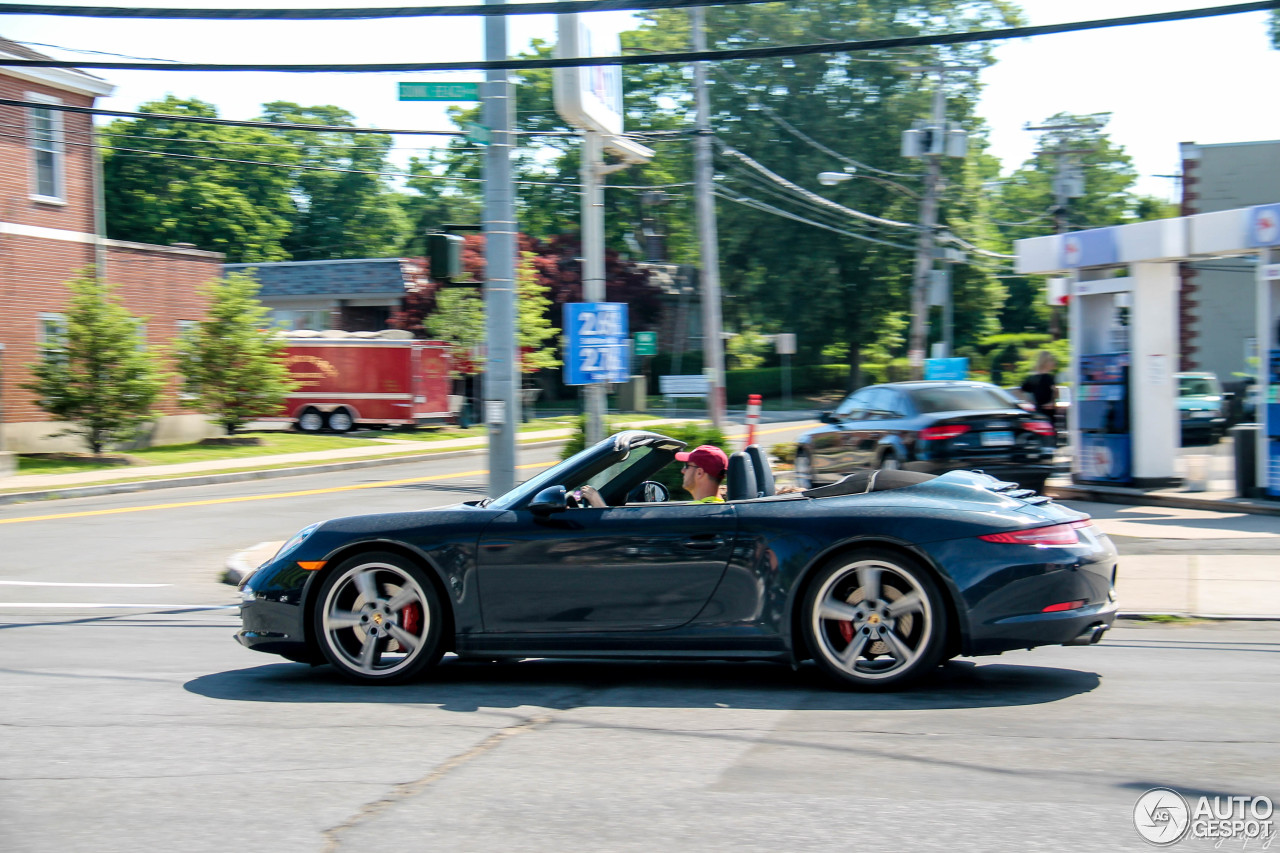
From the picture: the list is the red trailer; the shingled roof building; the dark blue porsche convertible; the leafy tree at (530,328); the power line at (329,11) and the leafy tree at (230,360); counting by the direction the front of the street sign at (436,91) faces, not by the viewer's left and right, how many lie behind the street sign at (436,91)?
4

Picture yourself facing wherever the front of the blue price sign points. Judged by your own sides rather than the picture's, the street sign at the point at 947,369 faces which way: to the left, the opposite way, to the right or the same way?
the same way

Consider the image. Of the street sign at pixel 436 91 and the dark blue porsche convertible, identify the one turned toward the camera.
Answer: the street sign

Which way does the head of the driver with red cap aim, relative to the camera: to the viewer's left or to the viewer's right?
to the viewer's left

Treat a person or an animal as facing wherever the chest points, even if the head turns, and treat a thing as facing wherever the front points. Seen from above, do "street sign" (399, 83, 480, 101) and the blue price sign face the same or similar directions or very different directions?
same or similar directions

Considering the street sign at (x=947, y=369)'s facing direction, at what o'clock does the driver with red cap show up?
The driver with red cap is roughly at 12 o'clock from the street sign.

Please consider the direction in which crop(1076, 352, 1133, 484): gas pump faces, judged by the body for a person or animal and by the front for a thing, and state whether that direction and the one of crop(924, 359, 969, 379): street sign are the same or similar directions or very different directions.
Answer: same or similar directions

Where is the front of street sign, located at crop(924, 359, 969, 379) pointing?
toward the camera

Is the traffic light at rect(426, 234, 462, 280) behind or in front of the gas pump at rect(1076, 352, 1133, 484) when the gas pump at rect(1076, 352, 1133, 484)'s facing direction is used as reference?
in front

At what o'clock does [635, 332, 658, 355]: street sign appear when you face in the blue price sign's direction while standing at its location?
The street sign is roughly at 6 o'clock from the blue price sign.

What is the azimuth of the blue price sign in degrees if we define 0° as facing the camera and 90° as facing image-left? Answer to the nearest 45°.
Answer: approximately 0°

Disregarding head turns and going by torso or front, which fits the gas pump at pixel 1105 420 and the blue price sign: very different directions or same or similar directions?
same or similar directions

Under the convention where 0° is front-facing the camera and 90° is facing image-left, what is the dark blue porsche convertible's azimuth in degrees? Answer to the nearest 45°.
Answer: approximately 90°

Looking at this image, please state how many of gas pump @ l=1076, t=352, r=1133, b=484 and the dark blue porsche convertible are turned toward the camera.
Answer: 1
